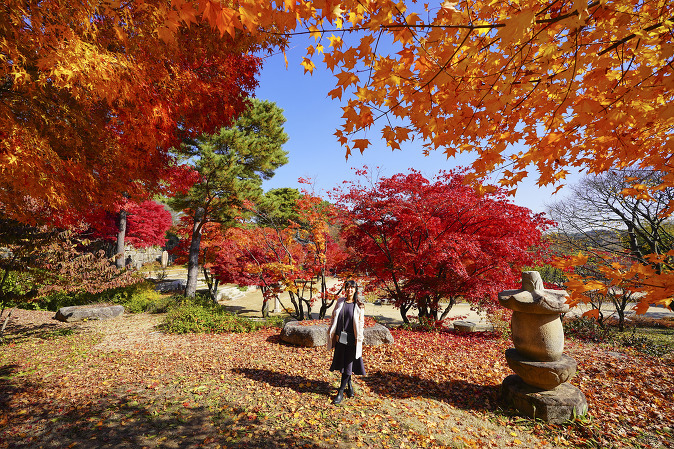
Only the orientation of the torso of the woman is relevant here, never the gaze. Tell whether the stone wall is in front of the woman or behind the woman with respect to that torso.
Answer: behind

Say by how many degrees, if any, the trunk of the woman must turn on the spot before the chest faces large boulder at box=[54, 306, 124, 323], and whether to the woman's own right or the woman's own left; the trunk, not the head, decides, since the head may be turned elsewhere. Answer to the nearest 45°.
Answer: approximately 135° to the woman's own right

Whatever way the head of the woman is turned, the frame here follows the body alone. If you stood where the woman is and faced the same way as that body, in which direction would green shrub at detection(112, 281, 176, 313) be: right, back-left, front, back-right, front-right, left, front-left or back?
back-right

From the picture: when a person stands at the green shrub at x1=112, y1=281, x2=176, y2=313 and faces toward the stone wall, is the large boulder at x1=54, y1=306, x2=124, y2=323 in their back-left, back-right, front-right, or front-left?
back-left

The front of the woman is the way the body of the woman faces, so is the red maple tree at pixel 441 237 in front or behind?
behind

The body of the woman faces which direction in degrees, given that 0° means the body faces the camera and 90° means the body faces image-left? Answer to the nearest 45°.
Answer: approximately 0°

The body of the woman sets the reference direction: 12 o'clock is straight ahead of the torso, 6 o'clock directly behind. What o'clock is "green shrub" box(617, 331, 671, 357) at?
The green shrub is roughly at 8 o'clock from the woman.

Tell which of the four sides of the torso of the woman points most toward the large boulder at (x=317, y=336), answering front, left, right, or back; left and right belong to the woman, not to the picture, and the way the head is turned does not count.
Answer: back

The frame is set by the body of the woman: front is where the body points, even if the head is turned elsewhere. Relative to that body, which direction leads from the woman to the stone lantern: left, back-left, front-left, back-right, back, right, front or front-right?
left

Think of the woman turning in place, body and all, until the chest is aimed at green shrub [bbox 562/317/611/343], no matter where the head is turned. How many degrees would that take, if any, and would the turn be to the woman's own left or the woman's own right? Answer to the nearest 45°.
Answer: approximately 135° to the woman's own left

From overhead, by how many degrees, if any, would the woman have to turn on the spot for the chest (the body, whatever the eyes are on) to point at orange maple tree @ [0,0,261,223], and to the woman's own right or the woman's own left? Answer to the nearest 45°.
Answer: approximately 45° to the woman's own right
